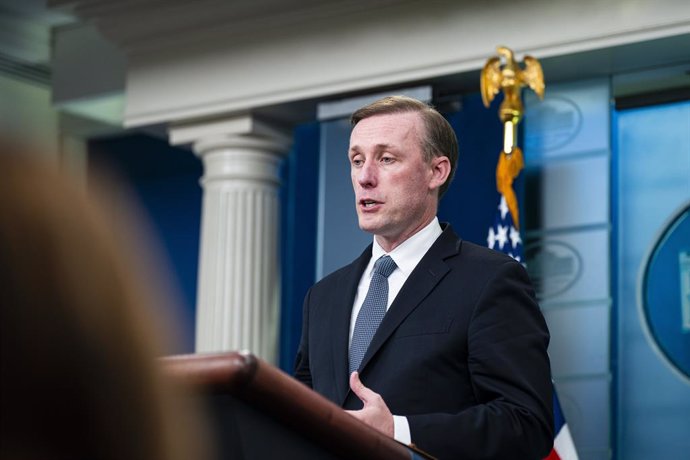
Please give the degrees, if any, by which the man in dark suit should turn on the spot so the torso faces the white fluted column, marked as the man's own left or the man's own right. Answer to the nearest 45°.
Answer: approximately 135° to the man's own right

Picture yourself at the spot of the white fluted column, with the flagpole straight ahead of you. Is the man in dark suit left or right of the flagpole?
right

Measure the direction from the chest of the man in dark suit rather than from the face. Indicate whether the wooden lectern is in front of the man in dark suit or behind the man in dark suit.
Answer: in front

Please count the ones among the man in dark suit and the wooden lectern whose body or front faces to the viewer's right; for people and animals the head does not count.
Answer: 0

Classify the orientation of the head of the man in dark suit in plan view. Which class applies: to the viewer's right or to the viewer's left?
to the viewer's left

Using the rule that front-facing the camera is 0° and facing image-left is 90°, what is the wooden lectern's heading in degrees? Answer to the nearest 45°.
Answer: approximately 45°

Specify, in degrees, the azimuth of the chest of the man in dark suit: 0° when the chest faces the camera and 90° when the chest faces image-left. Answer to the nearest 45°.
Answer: approximately 45°

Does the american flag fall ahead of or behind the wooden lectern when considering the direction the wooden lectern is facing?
behind

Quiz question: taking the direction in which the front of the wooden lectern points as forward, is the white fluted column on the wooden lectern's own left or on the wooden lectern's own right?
on the wooden lectern's own right
